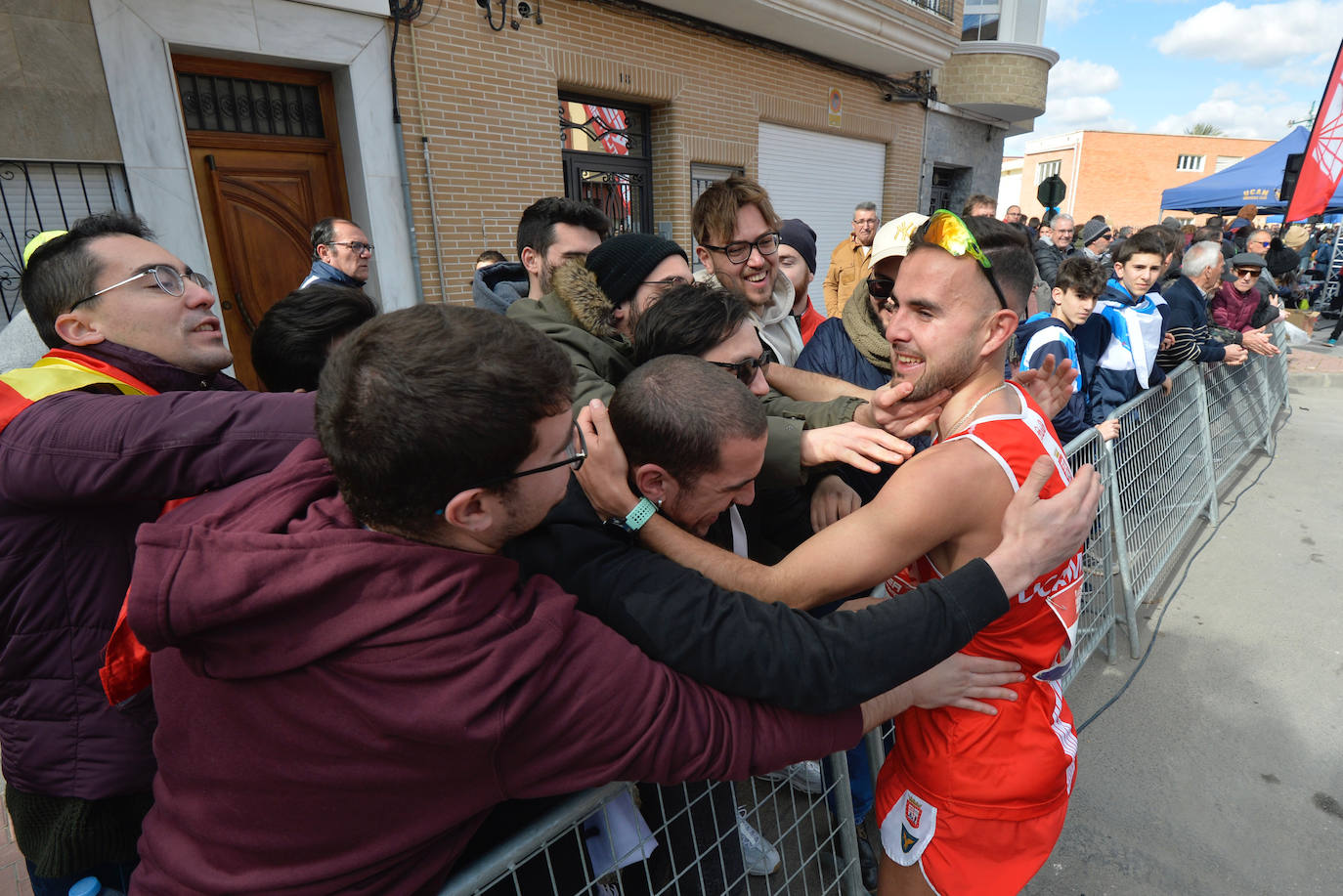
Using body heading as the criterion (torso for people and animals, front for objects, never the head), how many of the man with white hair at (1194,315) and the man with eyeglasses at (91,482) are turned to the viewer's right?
2

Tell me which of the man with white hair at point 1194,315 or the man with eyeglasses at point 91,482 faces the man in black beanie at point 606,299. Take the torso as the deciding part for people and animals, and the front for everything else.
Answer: the man with eyeglasses

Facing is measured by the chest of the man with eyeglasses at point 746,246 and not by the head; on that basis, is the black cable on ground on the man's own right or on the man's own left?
on the man's own left

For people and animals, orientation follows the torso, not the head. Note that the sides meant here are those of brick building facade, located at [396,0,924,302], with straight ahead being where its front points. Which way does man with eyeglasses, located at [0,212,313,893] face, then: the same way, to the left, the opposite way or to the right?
to the left

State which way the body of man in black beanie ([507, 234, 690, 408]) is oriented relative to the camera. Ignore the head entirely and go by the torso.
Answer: to the viewer's right

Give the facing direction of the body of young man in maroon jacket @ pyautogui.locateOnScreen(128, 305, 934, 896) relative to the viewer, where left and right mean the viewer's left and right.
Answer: facing away from the viewer and to the right of the viewer

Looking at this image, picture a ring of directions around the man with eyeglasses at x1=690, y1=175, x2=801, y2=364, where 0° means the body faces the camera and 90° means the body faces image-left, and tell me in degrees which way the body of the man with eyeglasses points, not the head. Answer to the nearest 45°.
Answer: approximately 315°

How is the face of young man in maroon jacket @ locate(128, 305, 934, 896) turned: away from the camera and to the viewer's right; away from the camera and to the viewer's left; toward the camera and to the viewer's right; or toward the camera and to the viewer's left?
away from the camera and to the viewer's right

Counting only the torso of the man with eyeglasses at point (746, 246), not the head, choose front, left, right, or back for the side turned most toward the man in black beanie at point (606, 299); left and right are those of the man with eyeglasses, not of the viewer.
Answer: right

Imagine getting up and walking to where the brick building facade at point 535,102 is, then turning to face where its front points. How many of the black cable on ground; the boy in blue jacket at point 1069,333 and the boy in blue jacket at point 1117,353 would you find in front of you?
3

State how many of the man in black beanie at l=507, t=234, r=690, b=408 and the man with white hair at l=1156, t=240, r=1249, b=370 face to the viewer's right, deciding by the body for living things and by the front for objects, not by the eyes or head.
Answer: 2

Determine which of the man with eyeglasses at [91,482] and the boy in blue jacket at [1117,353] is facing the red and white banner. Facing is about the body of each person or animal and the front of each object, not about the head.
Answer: the man with eyeglasses

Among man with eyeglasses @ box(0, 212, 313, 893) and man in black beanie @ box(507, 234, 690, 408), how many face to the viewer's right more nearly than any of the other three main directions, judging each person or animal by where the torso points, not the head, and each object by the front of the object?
2

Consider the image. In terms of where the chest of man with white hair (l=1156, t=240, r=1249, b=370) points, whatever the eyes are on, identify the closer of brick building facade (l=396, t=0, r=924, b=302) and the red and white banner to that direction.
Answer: the red and white banner
